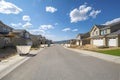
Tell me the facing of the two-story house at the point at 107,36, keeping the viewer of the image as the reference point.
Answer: facing the viewer and to the left of the viewer
